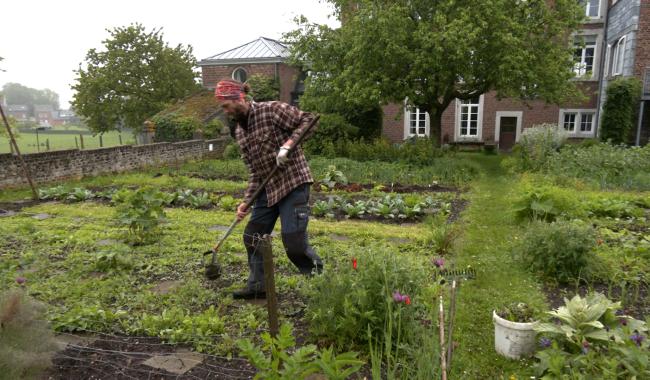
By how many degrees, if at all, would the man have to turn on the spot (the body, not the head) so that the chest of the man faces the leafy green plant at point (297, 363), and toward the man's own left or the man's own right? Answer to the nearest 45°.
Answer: approximately 45° to the man's own left

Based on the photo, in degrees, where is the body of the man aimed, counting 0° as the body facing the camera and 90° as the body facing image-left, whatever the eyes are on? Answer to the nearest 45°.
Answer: approximately 45°

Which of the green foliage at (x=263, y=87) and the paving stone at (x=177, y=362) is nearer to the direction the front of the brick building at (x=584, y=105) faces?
the paving stone

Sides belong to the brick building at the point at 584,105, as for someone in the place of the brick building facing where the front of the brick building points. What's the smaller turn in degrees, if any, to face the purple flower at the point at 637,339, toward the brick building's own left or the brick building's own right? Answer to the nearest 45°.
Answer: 0° — it already faces it

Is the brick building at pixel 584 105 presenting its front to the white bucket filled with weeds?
yes

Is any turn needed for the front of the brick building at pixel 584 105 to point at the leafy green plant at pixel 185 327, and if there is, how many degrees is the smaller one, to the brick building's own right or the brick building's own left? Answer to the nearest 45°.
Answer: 0° — it already faces it

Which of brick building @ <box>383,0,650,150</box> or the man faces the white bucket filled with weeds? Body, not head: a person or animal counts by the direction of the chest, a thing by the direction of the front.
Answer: the brick building

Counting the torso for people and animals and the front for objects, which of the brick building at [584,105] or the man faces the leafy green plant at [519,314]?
the brick building

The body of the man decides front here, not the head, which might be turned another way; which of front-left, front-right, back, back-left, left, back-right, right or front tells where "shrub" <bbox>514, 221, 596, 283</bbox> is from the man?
back-left

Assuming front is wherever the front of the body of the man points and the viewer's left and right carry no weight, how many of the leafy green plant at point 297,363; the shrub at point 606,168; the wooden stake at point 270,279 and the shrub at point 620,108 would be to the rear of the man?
2
